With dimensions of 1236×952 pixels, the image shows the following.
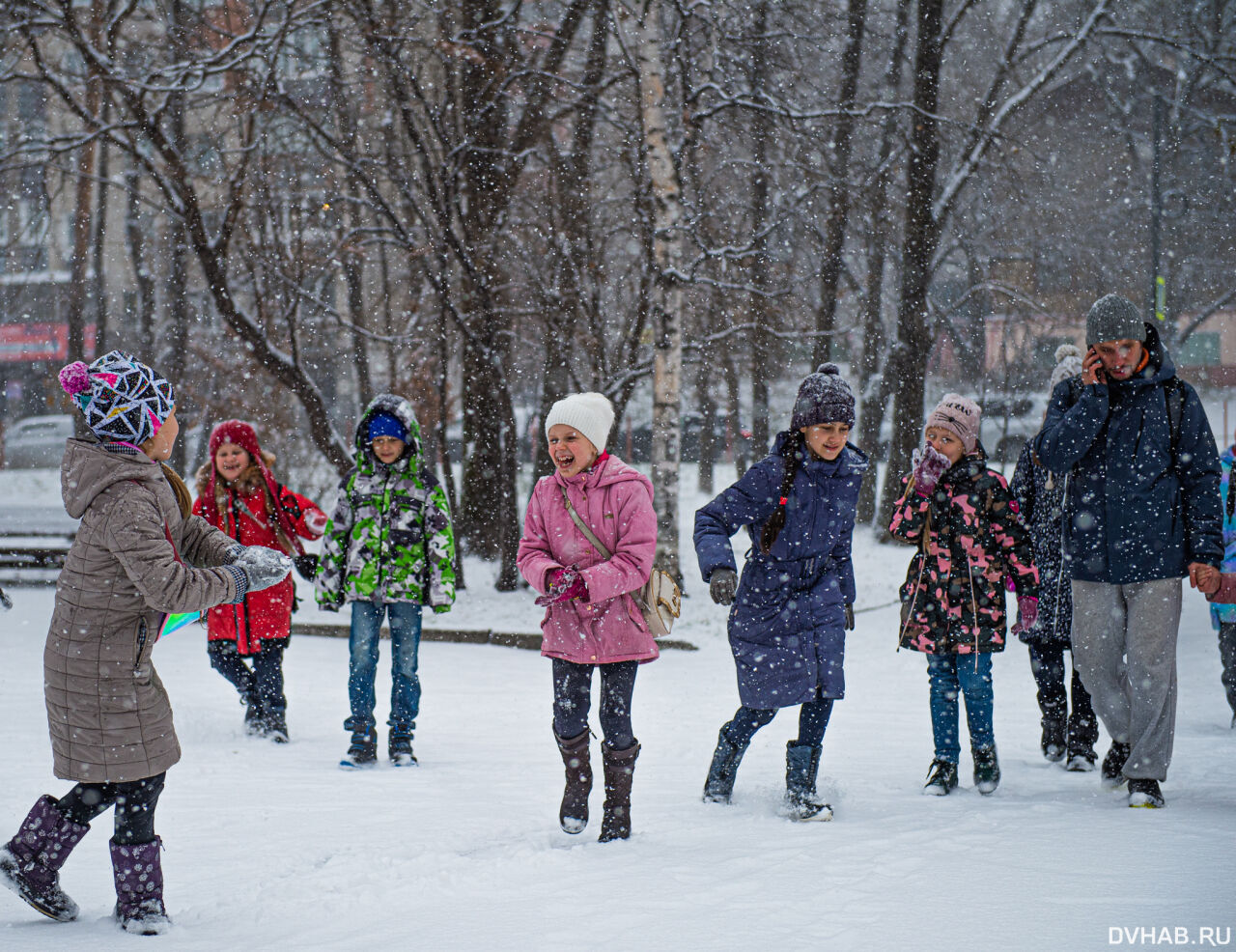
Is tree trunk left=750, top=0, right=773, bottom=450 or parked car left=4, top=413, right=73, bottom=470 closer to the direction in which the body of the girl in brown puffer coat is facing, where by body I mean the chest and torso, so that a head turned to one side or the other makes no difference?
the tree trunk

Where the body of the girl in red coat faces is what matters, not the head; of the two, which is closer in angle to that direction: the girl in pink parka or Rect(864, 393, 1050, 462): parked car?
the girl in pink parka

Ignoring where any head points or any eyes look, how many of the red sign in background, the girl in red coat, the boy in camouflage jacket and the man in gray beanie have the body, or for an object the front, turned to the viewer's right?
0

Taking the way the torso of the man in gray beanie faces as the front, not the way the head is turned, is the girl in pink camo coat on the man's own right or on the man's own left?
on the man's own right

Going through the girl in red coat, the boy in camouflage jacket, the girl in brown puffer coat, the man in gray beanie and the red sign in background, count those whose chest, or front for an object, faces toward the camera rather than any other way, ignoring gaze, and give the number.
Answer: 4

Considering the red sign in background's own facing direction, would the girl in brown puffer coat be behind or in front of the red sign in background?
in front

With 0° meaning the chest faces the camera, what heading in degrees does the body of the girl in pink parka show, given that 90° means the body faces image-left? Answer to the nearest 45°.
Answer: approximately 45°

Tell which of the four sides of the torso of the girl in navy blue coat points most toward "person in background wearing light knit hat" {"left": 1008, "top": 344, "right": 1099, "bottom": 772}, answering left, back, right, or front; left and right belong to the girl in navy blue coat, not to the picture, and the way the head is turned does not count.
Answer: left

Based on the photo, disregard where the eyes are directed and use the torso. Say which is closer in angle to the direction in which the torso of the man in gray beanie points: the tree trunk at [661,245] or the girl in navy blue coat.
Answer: the girl in navy blue coat

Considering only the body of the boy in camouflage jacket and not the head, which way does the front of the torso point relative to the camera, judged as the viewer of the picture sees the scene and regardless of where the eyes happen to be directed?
toward the camera

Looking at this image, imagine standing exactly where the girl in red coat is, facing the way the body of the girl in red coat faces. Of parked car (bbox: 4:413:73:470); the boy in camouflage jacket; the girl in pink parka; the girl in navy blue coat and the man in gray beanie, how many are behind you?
1

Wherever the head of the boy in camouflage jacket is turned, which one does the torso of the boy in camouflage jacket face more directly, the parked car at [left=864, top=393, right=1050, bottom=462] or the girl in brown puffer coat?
the girl in brown puffer coat

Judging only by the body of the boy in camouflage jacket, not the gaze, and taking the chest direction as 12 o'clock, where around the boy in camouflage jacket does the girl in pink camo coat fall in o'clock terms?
The girl in pink camo coat is roughly at 10 o'clock from the boy in camouflage jacket.

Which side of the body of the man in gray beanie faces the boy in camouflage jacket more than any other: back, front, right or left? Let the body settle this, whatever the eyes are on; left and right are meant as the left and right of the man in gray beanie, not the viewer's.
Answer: right

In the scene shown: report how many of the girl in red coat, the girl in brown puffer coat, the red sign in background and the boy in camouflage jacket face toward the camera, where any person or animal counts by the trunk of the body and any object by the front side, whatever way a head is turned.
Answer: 3

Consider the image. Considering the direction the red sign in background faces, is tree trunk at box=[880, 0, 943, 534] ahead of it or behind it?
ahead
